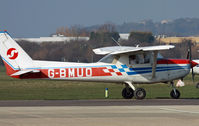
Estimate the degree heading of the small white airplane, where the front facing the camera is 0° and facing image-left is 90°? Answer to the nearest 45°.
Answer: approximately 270°
